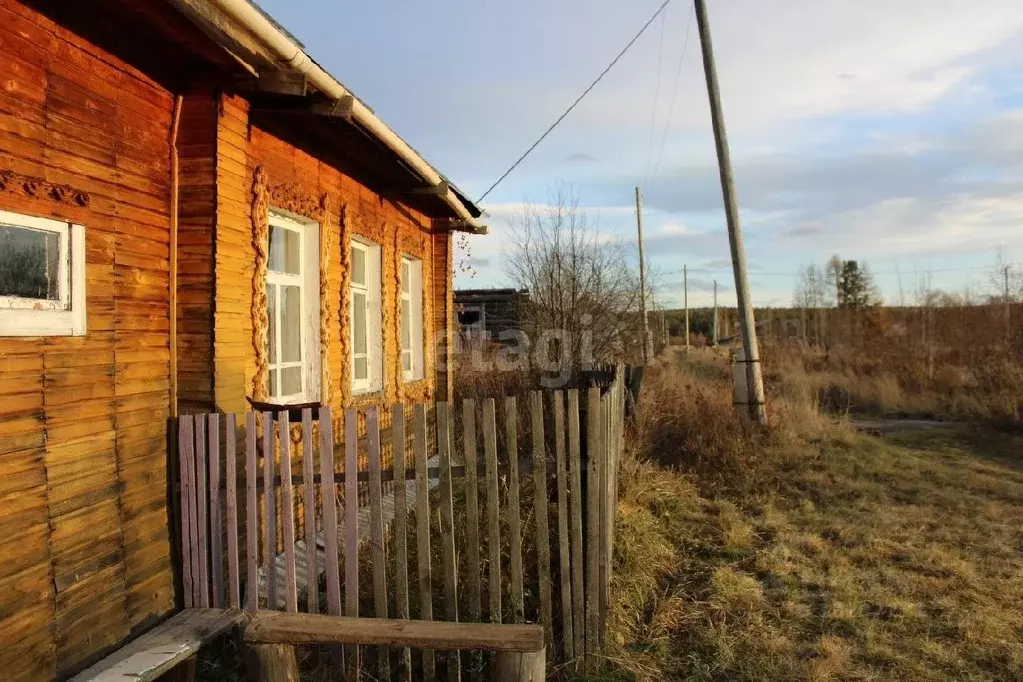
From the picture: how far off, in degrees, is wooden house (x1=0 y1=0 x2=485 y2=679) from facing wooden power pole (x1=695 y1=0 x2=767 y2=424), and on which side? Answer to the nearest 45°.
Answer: approximately 90° to its left

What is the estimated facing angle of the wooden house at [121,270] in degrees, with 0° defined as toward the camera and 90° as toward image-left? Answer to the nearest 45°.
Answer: approximately 315°

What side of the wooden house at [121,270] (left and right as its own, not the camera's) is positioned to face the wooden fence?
front
